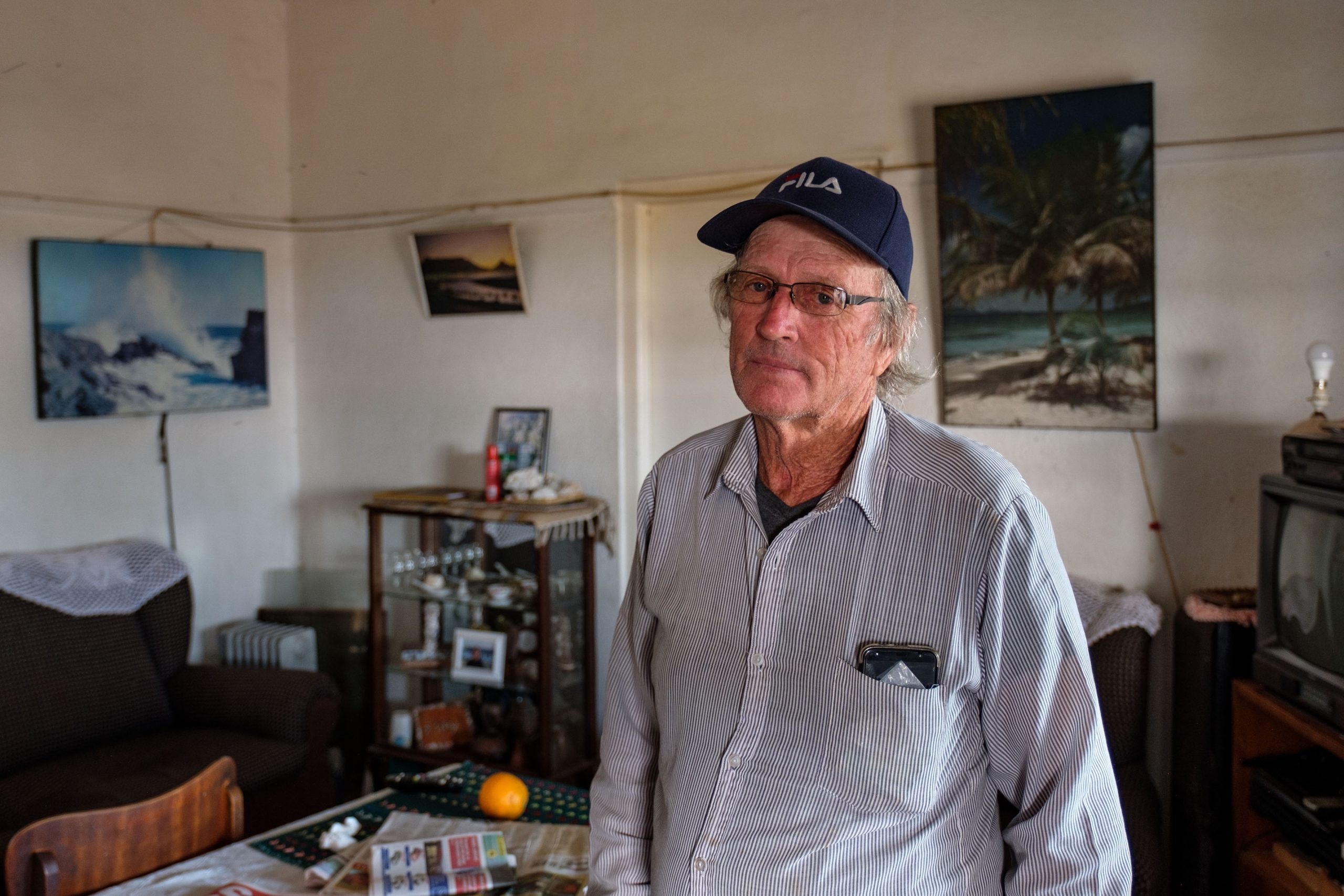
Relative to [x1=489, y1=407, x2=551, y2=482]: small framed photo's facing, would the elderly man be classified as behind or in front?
in front

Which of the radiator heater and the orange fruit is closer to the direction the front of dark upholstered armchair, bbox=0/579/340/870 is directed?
the orange fruit

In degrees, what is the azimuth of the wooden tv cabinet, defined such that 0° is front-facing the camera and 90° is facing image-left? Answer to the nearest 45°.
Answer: approximately 45°

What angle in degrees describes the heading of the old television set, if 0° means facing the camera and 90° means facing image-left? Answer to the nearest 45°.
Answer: approximately 45°

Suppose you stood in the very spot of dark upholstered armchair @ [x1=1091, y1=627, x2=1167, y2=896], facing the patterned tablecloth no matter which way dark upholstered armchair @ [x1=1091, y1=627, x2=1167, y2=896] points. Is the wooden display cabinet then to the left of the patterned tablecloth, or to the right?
right

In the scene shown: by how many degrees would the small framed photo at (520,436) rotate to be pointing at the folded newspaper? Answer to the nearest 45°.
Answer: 0° — it already faces it

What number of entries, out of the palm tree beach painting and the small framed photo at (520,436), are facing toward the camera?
2

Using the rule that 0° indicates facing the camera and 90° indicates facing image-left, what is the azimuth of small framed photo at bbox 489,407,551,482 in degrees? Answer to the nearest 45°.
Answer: approximately 0°

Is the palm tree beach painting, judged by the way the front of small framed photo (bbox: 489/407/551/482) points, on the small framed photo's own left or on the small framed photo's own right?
on the small framed photo's own left

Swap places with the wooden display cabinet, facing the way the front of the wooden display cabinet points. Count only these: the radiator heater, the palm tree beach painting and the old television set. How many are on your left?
2

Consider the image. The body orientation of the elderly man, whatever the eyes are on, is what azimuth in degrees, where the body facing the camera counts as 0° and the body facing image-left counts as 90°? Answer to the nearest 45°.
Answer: approximately 45°
